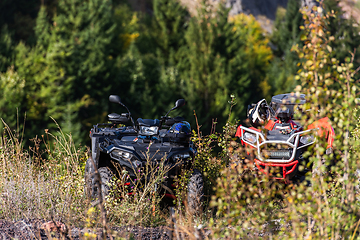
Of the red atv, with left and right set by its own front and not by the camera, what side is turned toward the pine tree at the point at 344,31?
back

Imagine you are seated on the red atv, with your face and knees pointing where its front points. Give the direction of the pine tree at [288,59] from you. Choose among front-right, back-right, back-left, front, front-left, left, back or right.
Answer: back

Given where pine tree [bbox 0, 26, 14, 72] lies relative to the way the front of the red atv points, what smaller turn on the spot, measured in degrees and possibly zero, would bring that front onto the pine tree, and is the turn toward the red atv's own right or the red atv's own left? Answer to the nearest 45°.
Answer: approximately 135° to the red atv's own right

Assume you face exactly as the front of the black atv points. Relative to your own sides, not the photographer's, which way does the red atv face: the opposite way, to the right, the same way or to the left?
the same way

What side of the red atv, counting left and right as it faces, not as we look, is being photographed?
front

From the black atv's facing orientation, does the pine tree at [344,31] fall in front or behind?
behind

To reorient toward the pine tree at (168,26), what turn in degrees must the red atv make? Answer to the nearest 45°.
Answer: approximately 180°

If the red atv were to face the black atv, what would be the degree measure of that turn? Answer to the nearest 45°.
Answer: approximately 45° to its right

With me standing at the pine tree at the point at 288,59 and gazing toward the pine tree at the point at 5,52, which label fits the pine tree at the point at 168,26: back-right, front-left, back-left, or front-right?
front-right

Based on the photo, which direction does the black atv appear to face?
toward the camera
